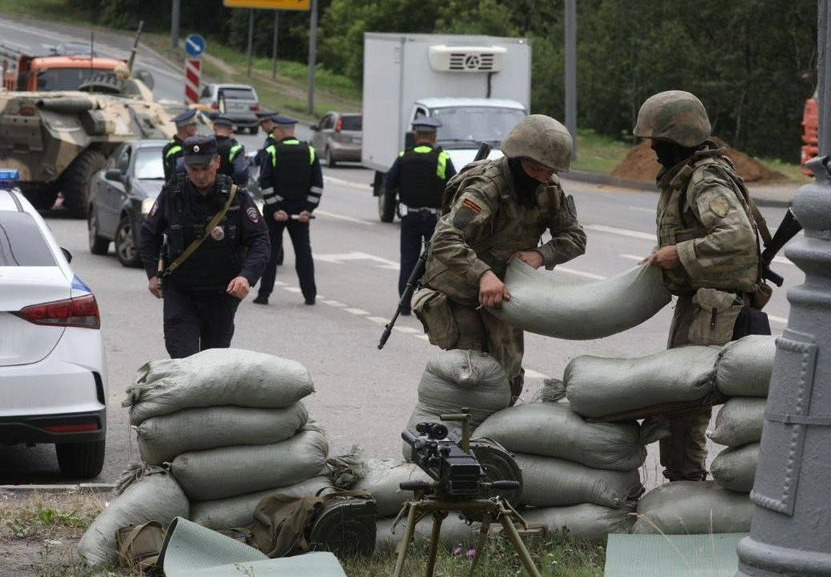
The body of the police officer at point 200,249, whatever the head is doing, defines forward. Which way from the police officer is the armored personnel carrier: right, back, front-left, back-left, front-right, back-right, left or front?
back

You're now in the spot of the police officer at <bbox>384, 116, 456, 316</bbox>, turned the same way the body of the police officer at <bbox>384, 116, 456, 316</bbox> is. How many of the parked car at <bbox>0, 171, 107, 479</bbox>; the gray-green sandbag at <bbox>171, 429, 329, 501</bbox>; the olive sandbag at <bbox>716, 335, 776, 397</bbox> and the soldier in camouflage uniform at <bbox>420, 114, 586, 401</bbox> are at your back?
4

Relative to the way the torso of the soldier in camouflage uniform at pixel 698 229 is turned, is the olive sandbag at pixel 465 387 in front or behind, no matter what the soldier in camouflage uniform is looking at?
in front

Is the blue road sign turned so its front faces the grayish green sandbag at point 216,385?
yes

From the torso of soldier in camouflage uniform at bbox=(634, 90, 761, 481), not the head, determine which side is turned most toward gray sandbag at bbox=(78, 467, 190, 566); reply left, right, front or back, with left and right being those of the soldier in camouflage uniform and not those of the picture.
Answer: front

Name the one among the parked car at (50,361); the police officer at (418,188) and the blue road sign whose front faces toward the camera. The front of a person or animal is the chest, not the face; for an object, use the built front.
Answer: the blue road sign

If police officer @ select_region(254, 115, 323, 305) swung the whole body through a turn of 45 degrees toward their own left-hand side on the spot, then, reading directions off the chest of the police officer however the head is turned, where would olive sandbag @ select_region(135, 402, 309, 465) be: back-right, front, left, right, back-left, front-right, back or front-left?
back-left

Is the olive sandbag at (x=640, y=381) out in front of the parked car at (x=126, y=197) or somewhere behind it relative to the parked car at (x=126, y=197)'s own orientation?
in front

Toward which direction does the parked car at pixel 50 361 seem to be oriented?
away from the camera

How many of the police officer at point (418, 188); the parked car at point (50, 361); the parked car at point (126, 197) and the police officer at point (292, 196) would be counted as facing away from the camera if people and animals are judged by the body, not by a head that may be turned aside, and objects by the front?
3

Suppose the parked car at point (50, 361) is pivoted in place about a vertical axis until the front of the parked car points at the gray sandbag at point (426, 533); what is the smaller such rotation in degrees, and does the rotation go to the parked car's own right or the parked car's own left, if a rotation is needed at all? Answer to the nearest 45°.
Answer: approximately 135° to the parked car's own right

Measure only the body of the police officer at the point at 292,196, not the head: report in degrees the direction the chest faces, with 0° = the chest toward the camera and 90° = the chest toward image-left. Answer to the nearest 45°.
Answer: approximately 180°

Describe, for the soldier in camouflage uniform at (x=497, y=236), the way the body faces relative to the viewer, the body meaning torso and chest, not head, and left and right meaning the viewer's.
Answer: facing the viewer and to the right of the viewer

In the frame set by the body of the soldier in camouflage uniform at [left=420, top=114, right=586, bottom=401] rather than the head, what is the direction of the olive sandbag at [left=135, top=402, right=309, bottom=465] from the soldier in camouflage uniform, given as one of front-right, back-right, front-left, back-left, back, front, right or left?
right
